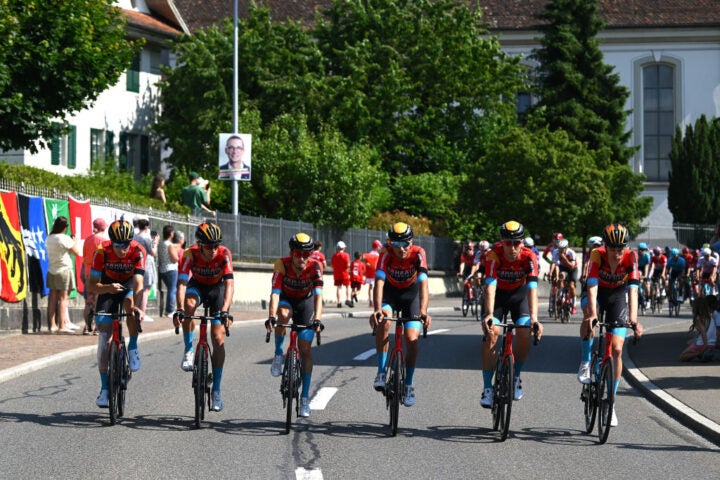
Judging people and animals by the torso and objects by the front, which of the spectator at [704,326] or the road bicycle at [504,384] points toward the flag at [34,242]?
the spectator

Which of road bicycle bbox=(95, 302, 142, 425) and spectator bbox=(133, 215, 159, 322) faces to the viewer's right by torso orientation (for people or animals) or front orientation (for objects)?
the spectator

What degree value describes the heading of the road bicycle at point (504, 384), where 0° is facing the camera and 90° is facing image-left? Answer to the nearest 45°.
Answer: approximately 0°

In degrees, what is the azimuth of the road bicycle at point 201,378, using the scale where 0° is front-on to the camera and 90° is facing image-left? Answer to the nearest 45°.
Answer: approximately 0°

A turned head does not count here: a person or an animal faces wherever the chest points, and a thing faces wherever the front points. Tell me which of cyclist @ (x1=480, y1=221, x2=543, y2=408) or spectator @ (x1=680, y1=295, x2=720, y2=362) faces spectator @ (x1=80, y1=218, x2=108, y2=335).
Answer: spectator @ (x1=680, y1=295, x2=720, y2=362)

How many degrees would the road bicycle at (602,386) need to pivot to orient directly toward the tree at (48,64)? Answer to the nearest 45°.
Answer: approximately 135° to its right

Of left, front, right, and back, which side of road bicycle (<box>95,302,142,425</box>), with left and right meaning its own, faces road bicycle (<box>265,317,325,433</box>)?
left

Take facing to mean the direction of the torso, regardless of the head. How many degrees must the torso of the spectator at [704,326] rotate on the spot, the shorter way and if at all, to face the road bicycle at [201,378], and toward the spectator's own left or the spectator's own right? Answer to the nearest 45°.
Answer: approximately 45° to the spectator's own left
